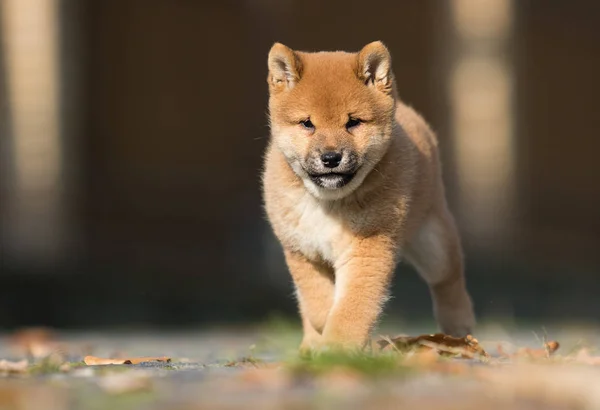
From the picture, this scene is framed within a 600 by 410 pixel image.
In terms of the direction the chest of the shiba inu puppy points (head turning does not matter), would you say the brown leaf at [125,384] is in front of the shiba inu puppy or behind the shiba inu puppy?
in front

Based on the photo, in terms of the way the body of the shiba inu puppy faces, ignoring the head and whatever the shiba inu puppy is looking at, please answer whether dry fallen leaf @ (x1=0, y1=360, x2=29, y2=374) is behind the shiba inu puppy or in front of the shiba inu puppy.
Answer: in front

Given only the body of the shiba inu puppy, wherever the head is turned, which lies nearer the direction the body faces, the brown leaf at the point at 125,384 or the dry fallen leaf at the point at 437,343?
the brown leaf

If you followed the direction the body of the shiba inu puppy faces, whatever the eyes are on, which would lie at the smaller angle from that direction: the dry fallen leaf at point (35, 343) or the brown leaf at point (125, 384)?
the brown leaf

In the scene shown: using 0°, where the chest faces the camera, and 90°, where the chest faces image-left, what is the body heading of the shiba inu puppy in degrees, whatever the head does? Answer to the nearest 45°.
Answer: approximately 45°

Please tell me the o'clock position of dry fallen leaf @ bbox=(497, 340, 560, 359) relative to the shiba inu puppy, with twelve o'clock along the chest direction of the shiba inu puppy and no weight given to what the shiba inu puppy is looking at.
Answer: The dry fallen leaf is roughly at 8 o'clock from the shiba inu puppy.

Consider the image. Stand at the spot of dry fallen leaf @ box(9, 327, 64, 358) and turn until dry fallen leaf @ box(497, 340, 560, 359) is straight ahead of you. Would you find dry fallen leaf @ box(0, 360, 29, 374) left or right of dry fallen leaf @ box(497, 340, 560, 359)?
right

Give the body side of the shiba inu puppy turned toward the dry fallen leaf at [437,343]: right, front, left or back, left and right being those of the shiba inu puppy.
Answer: left
